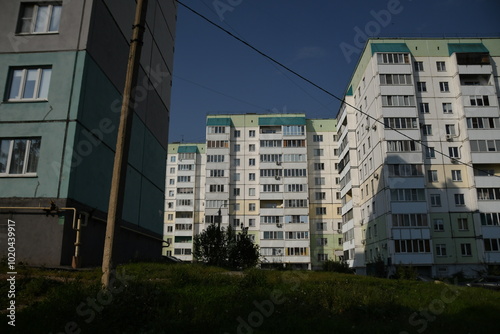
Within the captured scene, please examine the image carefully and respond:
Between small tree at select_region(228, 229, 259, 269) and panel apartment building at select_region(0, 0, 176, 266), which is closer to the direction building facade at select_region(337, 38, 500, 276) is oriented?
the panel apartment building

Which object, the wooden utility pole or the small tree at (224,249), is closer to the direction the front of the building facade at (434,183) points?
the wooden utility pole

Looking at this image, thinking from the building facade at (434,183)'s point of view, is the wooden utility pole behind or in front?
in front

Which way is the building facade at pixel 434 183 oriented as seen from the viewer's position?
toward the camera

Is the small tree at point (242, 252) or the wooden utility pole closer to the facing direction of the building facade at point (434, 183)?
the wooden utility pole

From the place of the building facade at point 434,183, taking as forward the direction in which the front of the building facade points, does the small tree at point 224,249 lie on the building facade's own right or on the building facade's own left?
on the building facade's own right

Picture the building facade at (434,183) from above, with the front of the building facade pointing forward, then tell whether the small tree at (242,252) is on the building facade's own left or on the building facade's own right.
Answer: on the building facade's own right

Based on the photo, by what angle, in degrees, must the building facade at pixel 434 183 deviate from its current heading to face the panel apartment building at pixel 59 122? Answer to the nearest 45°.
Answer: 0° — it already faces it
